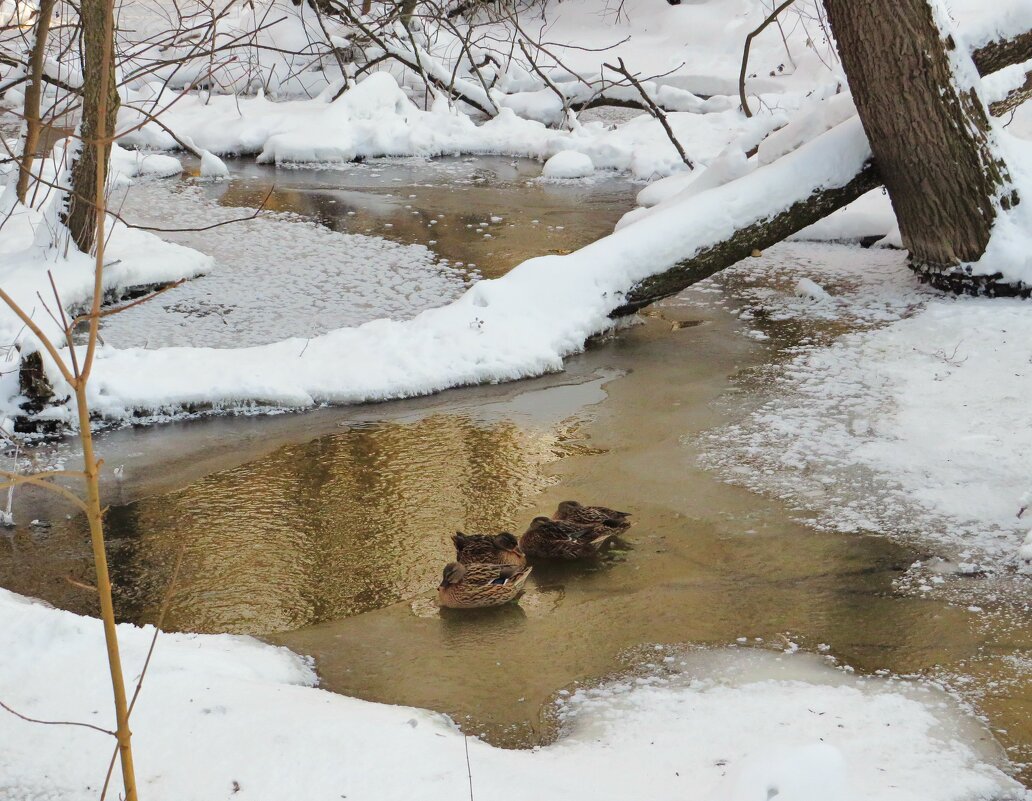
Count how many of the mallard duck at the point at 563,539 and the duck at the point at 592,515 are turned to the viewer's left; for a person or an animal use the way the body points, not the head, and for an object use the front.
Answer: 2

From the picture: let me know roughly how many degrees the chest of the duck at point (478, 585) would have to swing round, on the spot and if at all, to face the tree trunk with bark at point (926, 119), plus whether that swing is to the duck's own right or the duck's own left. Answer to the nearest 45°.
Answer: approximately 135° to the duck's own right

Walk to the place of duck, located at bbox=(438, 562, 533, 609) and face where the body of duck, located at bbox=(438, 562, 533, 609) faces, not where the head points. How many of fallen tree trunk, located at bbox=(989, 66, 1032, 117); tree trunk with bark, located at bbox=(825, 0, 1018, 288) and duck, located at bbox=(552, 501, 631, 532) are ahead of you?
0

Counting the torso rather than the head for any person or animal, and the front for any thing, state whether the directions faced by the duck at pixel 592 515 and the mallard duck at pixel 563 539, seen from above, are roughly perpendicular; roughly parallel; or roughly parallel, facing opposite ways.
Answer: roughly parallel

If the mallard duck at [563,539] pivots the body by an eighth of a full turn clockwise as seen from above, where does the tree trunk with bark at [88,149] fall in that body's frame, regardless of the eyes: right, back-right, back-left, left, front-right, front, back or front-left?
front

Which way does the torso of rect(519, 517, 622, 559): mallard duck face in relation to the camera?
to the viewer's left

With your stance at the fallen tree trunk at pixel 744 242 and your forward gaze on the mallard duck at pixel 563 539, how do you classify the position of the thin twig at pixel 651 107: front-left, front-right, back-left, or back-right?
back-right

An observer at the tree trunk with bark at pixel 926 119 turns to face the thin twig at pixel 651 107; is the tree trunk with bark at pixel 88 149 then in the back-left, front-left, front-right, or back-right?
front-left

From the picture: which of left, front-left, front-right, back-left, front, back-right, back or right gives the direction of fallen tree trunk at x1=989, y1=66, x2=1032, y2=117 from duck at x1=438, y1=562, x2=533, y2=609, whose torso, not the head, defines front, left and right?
back-right

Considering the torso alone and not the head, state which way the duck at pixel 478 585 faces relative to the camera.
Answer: to the viewer's left

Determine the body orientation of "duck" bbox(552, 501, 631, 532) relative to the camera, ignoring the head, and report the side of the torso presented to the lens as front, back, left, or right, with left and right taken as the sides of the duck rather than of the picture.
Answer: left

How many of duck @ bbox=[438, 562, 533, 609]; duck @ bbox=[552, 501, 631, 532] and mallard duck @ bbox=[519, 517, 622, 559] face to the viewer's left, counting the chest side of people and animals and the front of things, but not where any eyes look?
3

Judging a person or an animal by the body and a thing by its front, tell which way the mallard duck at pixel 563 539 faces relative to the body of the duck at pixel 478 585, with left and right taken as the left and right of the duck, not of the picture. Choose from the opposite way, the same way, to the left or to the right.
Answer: the same way

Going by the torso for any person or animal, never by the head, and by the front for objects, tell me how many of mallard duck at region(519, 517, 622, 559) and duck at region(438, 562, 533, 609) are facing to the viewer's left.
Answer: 2
